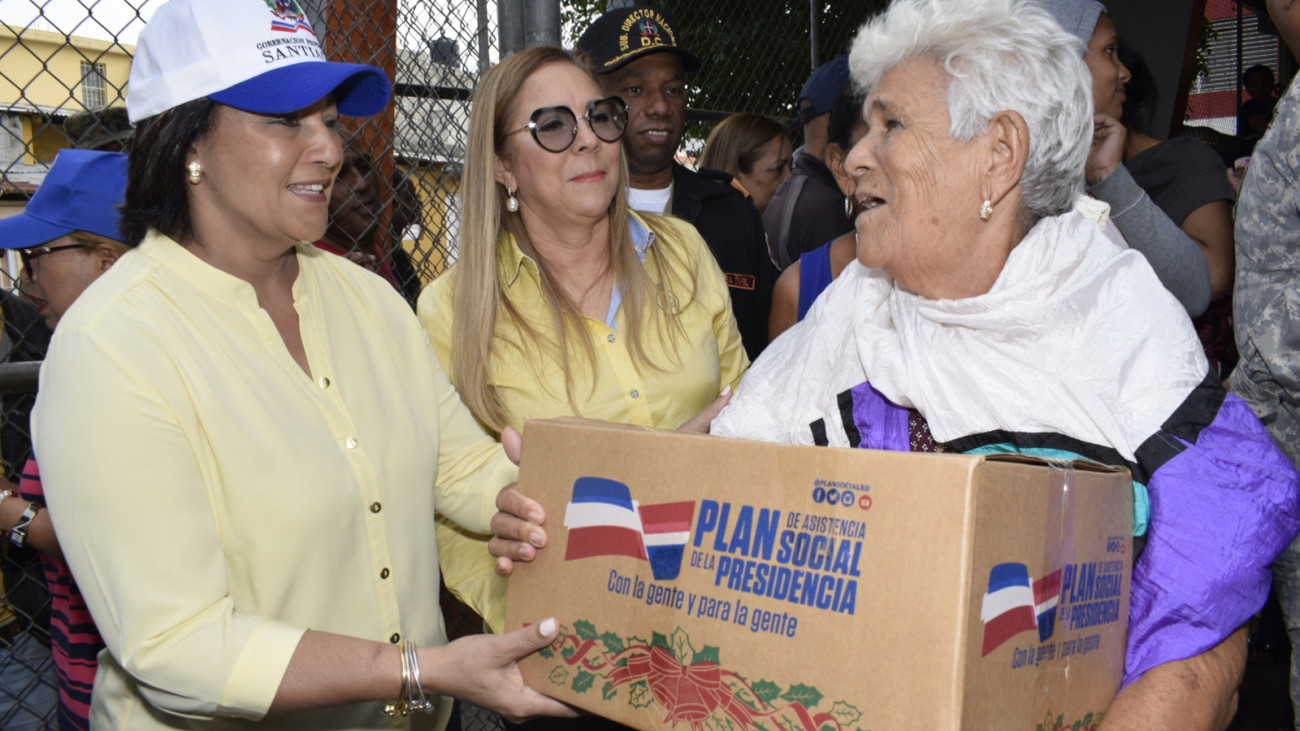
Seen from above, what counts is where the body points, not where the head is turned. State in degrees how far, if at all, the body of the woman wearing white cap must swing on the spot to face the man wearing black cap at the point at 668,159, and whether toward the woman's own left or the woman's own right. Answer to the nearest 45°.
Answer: approximately 90° to the woman's own left

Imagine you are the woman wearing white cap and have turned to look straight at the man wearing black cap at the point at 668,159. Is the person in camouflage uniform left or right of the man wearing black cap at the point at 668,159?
right

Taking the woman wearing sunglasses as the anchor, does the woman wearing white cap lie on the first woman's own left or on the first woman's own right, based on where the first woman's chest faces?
on the first woman's own right

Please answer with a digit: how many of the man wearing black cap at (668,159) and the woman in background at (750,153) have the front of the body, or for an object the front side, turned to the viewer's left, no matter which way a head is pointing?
0

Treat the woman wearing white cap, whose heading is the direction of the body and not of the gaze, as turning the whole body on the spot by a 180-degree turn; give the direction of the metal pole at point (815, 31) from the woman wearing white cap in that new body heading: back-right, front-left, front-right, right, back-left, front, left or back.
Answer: right

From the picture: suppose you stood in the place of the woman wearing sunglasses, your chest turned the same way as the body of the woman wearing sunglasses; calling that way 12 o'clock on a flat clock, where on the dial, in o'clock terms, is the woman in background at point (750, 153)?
The woman in background is roughly at 8 o'clock from the woman wearing sunglasses.

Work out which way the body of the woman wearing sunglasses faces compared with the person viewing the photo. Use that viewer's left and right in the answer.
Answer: facing the viewer and to the right of the viewer

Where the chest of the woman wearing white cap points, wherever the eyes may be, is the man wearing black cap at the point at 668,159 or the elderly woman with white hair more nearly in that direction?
the elderly woman with white hair

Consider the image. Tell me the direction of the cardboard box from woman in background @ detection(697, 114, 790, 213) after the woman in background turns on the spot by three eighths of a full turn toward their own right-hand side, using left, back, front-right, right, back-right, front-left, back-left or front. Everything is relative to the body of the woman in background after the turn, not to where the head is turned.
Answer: left

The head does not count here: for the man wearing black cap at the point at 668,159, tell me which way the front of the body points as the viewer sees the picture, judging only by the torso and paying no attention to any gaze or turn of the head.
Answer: toward the camera

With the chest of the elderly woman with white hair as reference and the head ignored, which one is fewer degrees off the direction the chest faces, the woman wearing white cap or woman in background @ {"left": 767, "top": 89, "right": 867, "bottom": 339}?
the woman wearing white cap

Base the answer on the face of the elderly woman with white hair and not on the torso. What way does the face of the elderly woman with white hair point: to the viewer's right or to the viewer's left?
to the viewer's left
